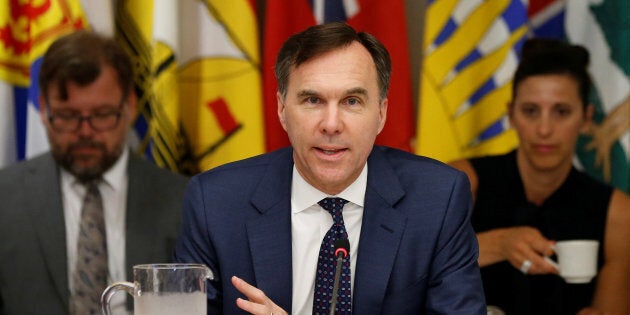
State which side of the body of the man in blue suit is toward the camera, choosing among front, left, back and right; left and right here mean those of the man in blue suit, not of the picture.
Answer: front

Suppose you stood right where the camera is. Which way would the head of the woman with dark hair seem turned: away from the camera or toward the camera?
toward the camera

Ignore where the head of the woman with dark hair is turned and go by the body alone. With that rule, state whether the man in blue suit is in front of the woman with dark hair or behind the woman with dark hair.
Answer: in front

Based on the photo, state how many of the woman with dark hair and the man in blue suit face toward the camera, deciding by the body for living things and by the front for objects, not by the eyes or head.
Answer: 2

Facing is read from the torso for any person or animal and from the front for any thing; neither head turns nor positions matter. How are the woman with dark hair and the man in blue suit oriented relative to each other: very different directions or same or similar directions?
same or similar directions

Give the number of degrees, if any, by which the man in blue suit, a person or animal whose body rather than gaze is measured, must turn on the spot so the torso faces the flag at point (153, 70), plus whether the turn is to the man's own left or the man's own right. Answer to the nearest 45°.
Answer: approximately 135° to the man's own right

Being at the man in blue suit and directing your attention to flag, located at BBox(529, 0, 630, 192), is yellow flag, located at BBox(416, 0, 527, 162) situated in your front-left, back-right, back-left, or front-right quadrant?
front-left

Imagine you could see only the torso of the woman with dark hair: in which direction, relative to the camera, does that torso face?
toward the camera

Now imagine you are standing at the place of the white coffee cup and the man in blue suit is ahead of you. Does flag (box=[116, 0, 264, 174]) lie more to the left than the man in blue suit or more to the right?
right

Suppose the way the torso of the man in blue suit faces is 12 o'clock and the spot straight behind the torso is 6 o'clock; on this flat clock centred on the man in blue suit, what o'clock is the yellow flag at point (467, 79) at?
The yellow flag is roughly at 7 o'clock from the man in blue suit.

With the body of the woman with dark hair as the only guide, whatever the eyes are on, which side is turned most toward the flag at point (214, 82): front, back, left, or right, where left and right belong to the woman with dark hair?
right

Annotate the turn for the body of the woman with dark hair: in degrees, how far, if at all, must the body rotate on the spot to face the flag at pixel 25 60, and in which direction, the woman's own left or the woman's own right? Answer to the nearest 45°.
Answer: approximately 90° to the woman's own right

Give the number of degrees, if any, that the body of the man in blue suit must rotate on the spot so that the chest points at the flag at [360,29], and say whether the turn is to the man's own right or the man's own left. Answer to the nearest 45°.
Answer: approximately 180°
